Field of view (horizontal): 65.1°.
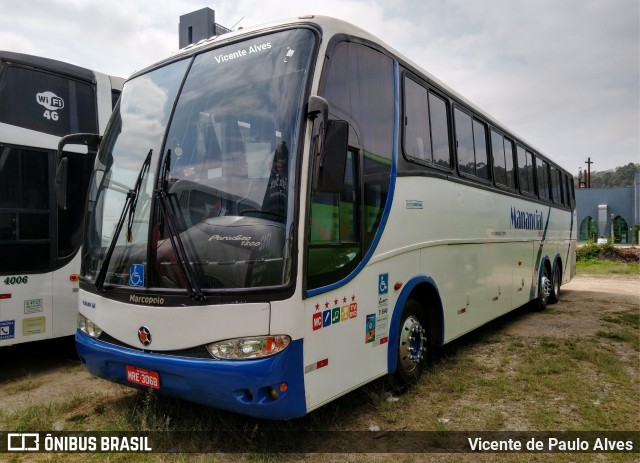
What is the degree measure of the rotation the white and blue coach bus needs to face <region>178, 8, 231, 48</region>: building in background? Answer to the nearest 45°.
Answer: approximately 135° to its right

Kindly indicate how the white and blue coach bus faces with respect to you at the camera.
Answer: facing the viewer and to the left of the viewer

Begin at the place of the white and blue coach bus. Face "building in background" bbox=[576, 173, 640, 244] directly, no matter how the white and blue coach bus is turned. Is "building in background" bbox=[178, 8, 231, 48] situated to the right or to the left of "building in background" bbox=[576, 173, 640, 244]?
left

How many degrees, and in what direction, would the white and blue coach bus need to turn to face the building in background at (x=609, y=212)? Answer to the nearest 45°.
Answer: approximately 180°
